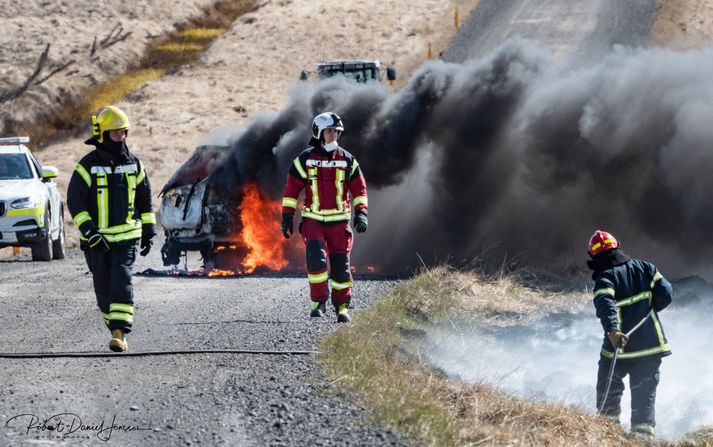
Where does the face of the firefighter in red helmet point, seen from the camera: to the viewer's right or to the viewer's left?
to the viewer's left

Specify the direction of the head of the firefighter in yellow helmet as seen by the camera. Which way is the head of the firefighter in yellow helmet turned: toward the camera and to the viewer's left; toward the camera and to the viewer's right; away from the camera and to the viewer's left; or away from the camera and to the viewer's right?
toward the camera and to the viewer's right

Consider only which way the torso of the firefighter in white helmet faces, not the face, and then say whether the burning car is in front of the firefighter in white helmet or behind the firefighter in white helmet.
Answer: behind

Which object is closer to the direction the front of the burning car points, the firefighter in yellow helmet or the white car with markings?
the firefighter in yellow helmet

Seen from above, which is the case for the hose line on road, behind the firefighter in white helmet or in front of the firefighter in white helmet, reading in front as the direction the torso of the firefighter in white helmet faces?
in front

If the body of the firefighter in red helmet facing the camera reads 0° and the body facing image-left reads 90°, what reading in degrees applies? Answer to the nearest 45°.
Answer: approximately 135°

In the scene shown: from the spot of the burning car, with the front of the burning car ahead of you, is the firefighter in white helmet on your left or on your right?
on your left

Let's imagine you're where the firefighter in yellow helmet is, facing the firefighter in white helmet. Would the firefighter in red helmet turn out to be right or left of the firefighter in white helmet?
right

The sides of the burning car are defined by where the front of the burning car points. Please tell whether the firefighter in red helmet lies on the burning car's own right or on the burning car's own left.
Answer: on the burning car's own left

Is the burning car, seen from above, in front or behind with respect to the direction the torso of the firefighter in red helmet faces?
in front
